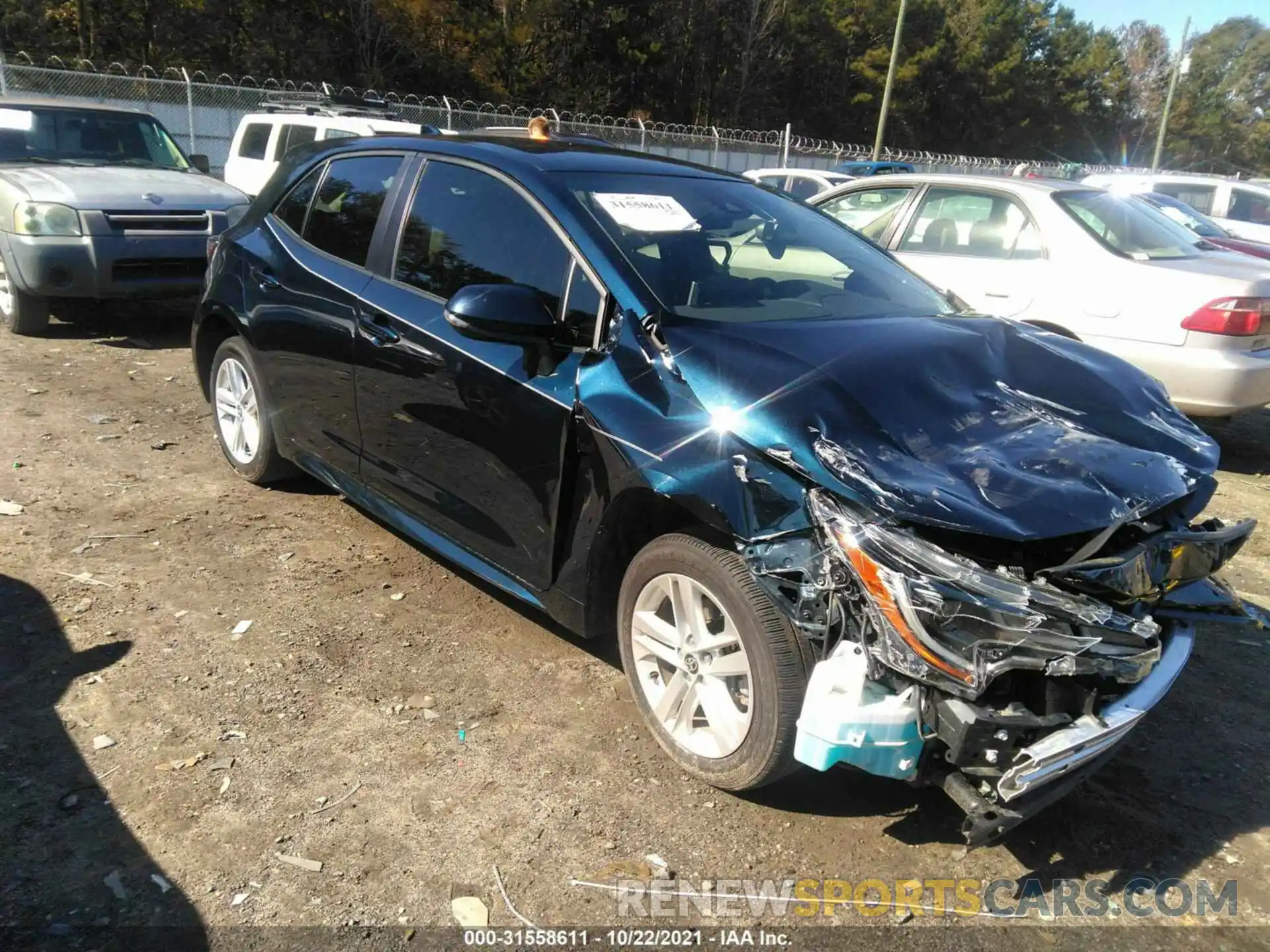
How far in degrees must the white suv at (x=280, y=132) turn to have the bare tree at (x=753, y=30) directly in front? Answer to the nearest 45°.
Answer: approximately 90° to its left

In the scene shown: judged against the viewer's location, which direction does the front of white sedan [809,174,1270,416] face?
facing away from the viewer and to the left of the viewer

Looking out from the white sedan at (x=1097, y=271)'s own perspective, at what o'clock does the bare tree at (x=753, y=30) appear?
The bare tree is roughly at 1 o'clock from the white sedan.

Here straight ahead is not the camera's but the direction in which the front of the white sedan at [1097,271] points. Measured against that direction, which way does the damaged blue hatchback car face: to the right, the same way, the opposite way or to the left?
the opposite way

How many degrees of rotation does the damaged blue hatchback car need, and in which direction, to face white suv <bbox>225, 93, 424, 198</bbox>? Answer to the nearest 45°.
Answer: approximately 180°

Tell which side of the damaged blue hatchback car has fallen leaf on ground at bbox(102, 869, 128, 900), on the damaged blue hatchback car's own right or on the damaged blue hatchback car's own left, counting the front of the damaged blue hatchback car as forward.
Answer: on the damaged blue hatchback car's own right

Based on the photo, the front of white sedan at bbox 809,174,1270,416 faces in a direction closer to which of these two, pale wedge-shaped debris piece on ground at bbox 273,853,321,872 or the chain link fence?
the chain link fence

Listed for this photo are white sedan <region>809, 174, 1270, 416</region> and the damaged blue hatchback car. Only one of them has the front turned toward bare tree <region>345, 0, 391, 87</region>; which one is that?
the white sedan

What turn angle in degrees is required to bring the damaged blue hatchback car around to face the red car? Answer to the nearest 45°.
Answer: approximately 90° to its left
